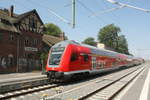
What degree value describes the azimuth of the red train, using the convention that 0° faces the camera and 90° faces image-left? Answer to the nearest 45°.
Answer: approximately 45°

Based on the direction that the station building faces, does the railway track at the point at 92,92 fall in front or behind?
in front

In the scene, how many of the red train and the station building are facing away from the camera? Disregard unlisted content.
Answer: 0

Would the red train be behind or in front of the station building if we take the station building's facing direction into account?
in front

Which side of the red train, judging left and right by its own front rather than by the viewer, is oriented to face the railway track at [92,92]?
left

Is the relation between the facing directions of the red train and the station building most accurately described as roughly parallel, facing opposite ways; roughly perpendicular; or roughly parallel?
roughly perpendicular

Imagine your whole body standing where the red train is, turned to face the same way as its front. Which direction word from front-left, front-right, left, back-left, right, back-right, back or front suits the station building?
right

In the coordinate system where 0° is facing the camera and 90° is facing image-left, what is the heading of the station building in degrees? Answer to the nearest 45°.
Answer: approximately 315°
